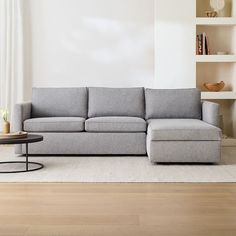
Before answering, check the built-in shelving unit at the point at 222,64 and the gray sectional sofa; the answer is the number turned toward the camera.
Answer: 2

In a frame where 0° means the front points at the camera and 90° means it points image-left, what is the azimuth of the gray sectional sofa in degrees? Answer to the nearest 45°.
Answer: approximately 0°

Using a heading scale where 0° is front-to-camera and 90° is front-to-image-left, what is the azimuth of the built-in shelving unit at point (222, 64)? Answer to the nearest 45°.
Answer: approximately 0°

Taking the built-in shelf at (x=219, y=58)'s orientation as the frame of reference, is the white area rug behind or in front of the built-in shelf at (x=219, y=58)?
in front
